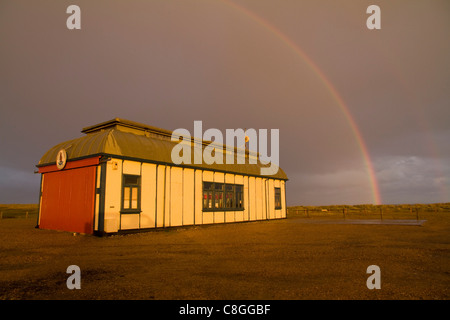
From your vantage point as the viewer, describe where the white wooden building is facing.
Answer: facing the viewer and to the left of the viewer
